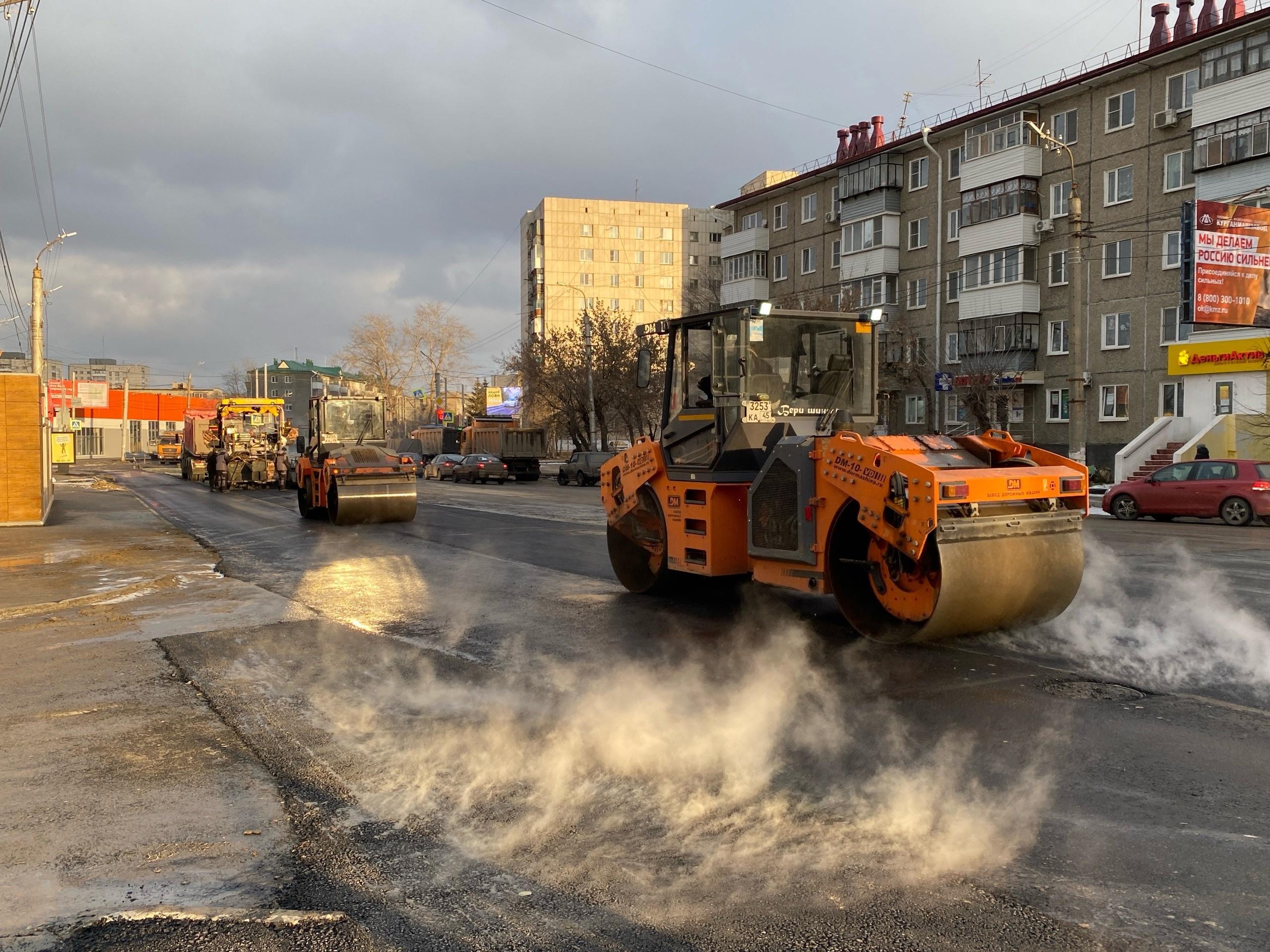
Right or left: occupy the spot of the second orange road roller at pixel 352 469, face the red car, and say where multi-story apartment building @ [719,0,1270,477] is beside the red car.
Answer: left

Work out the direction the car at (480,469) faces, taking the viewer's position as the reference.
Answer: facing away from the viewer and to the left of the viewer

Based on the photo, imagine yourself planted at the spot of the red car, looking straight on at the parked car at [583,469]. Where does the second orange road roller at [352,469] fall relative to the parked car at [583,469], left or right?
left

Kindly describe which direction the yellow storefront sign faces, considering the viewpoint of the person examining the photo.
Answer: facing the viewer and to the left of the viewer

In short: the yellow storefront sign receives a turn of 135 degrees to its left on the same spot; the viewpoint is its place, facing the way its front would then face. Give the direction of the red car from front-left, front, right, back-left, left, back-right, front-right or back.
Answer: right

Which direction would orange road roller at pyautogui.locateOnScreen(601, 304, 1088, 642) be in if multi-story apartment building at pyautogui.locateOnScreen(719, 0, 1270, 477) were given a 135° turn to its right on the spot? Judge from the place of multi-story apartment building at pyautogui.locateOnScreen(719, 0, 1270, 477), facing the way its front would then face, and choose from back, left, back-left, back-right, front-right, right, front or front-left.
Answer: back

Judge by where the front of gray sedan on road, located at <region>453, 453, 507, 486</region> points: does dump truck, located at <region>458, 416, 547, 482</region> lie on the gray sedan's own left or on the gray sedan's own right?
on the gray sedan's own right

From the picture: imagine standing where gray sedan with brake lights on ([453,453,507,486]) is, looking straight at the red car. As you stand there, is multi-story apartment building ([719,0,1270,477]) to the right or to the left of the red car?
left

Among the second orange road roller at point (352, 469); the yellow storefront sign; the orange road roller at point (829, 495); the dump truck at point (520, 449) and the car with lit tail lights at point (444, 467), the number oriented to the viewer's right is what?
0

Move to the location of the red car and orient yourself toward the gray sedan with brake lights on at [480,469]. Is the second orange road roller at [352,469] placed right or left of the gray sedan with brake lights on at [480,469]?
left

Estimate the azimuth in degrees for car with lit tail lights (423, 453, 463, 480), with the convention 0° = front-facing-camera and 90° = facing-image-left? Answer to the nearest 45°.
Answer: approximately 135°

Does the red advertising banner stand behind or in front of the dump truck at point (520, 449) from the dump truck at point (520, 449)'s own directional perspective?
behind
